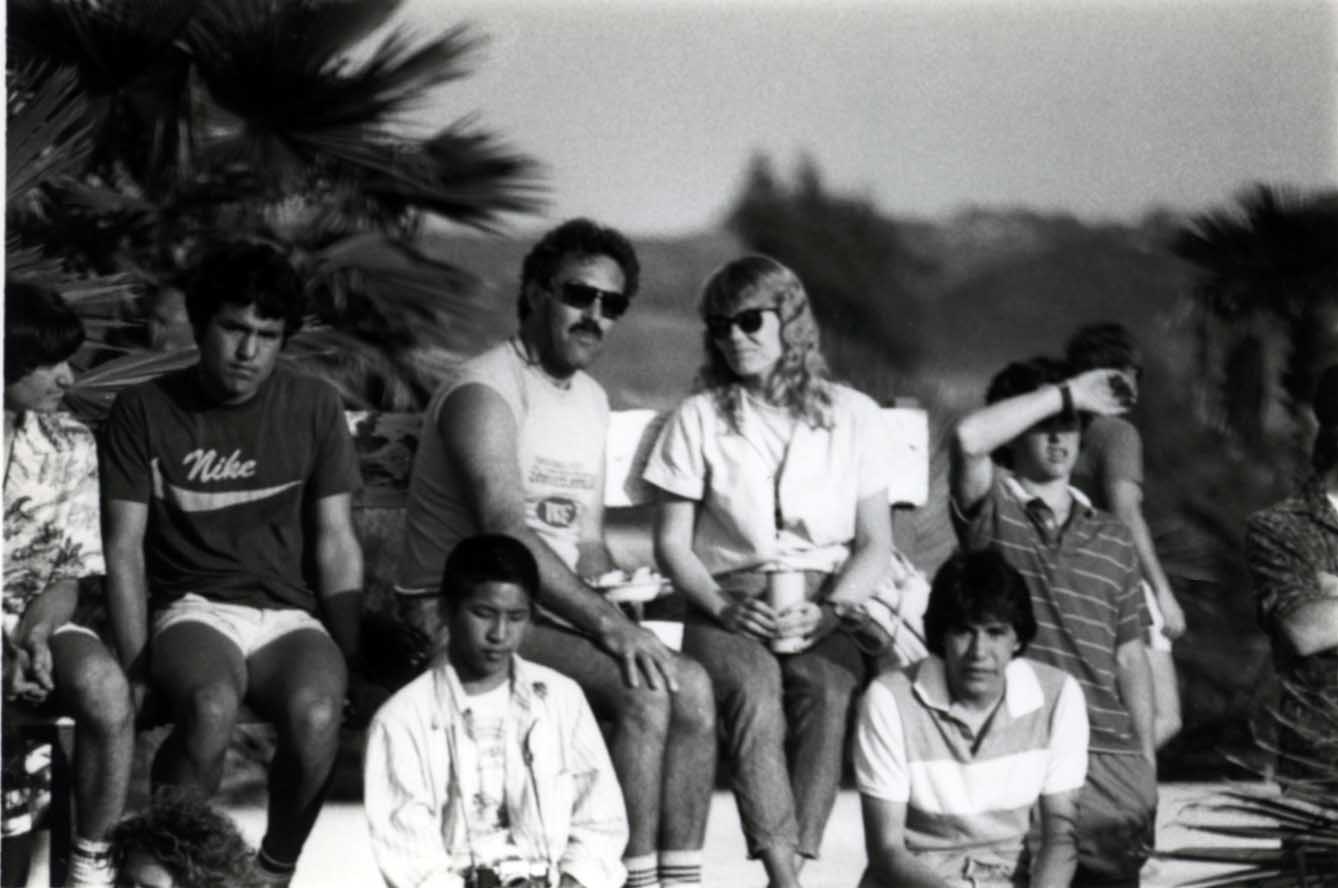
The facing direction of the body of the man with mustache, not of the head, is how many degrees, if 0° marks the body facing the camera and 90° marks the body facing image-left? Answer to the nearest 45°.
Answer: approximately 315°

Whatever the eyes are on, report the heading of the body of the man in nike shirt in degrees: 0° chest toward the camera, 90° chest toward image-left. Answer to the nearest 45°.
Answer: approximately 0°

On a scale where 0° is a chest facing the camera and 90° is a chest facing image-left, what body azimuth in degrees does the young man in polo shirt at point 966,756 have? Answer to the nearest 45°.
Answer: approximately 0°

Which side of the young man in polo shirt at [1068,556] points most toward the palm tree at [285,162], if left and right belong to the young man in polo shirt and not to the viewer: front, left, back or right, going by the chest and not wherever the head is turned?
right

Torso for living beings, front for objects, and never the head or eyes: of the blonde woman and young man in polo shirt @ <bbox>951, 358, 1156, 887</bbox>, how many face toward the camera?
2

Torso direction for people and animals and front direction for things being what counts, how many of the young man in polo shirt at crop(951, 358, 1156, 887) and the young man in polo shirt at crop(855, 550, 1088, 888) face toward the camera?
2
